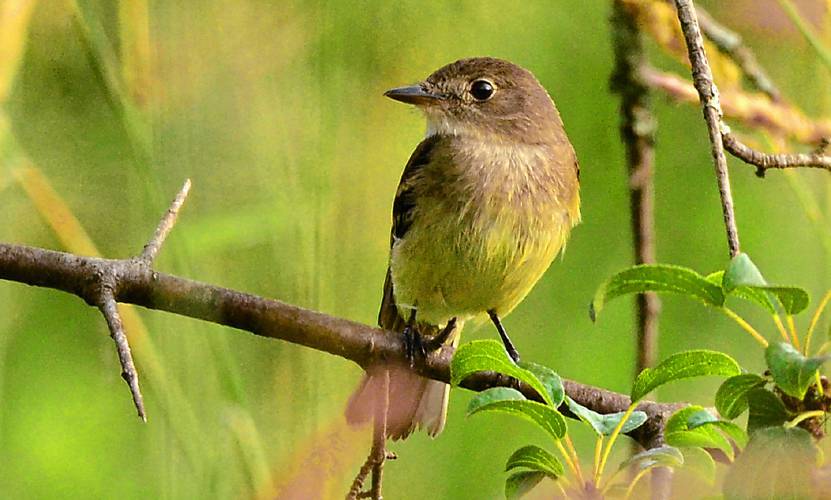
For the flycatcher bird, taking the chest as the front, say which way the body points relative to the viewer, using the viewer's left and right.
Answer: facing the viewer and to the right of the viewer

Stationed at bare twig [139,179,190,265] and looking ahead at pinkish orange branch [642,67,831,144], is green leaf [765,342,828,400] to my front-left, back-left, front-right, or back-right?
front-right

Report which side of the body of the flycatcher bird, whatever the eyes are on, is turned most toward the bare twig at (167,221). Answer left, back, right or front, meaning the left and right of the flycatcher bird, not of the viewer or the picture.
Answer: right
